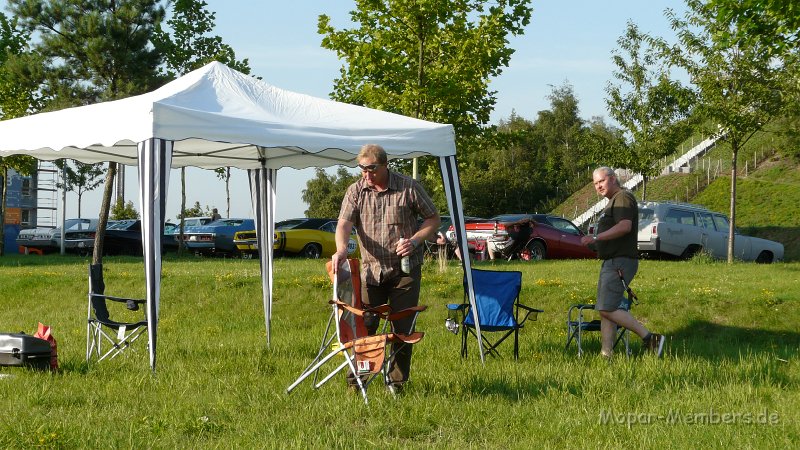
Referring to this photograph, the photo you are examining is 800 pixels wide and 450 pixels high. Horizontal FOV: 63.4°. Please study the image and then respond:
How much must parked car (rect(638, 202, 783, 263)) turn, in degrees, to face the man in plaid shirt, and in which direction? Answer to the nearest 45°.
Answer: approximately 135° to its right

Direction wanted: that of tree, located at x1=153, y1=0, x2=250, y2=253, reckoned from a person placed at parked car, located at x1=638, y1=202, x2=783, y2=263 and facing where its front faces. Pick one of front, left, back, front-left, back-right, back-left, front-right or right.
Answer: back-left

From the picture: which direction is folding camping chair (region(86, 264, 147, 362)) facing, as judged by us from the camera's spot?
facing to the right of the viewer

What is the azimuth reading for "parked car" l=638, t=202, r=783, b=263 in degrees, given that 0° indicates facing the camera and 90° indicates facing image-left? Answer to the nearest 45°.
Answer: approximately 225°

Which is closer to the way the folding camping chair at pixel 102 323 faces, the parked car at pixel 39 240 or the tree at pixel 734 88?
the tree

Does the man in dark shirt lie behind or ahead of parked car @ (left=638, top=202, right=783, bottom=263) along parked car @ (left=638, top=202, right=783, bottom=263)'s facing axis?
behind

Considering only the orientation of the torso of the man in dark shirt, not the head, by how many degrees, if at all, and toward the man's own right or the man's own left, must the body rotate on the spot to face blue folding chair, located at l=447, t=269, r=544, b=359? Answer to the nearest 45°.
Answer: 0° — they already face it

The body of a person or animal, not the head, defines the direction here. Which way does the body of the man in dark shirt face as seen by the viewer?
to the viewer's left
